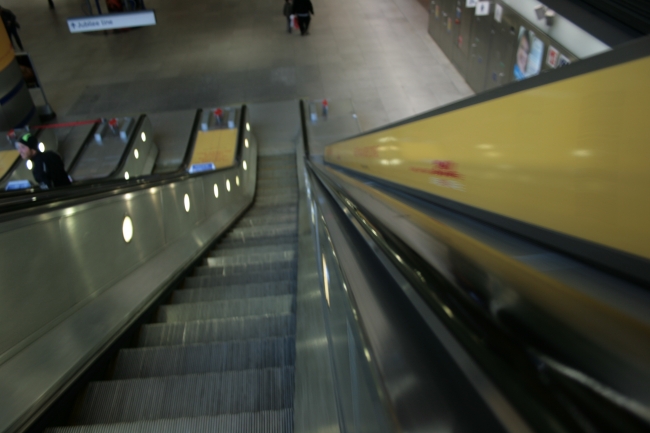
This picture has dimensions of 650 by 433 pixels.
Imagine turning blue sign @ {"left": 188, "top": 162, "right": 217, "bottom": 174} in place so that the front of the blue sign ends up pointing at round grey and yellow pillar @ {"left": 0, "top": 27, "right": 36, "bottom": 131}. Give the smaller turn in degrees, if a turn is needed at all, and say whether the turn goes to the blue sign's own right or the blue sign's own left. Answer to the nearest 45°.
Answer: approximately 135° to the blue sign's own right

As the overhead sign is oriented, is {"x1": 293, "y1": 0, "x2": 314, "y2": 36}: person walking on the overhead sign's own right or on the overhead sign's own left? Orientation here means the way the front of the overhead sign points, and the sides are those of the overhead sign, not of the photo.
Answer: on the overhead sign's own left

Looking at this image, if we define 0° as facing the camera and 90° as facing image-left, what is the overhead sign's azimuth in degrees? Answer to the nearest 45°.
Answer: approximately 0°

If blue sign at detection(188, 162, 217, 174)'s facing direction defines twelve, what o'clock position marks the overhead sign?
The overhead sign is roughly at 5 o'clock from the blue sign.

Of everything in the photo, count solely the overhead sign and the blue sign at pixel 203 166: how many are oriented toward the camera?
2

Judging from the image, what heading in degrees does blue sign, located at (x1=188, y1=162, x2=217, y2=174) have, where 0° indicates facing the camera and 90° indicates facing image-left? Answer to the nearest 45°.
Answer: approximately 0°

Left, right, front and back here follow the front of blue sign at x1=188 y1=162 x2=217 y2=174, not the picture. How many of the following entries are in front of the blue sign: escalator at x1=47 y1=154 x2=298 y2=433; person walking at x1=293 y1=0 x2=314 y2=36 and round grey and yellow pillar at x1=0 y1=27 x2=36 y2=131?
1

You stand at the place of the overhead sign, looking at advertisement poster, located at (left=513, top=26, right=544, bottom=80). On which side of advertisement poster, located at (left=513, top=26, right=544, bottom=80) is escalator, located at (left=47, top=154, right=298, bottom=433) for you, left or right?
right

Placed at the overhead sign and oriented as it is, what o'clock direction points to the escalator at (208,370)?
The escalator is roughly at 12 o'clock from the overhead sign.

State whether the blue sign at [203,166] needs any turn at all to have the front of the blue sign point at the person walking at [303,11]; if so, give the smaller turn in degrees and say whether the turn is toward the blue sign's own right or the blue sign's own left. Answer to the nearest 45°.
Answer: approximately 135° to the blue sign's own left
